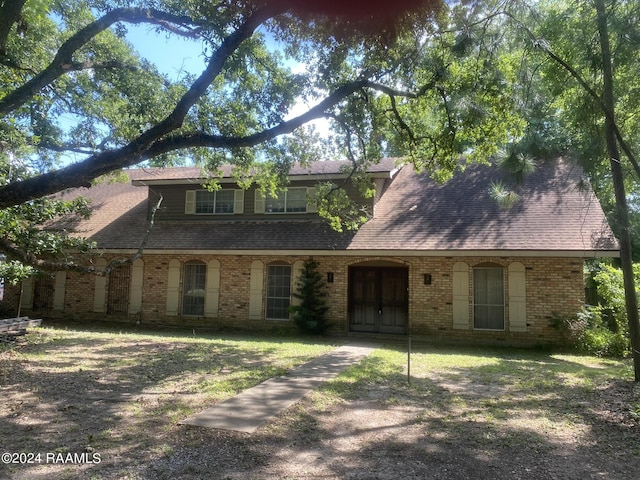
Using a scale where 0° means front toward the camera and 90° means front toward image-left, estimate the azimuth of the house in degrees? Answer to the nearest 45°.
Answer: approximately 0°

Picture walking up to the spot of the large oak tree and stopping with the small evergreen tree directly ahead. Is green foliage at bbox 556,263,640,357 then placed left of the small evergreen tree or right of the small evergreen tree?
right

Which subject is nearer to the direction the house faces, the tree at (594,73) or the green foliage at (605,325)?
the tree

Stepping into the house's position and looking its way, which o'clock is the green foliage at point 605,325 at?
The green foliage is roughly at 10 o'clock from the house.

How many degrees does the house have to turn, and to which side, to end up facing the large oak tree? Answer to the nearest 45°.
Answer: approximately 45° to its right
